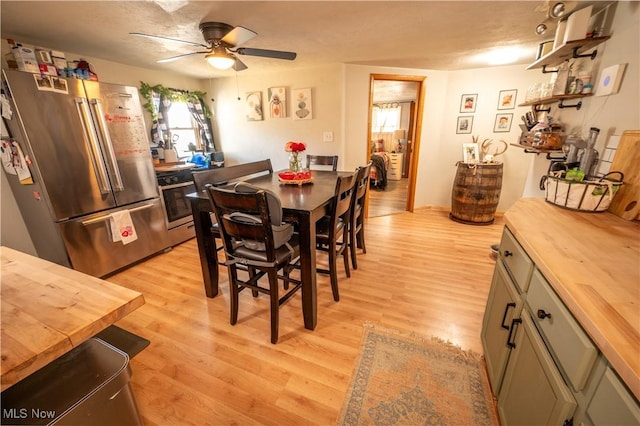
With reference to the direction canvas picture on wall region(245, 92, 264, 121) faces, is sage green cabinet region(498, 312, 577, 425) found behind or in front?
in front

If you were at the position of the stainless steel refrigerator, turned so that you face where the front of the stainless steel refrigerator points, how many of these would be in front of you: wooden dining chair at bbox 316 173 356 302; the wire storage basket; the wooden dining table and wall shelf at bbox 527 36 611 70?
4

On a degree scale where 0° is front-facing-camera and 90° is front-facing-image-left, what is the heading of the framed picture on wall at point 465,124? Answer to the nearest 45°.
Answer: approximately 0°

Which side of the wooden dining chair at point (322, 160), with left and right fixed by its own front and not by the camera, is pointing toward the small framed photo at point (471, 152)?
left

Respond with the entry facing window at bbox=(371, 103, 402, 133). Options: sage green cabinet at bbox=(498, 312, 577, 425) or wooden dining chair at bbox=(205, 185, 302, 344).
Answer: the wooden dining chair

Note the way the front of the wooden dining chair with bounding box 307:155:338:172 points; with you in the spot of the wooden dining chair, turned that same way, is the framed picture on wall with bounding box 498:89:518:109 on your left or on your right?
on your left

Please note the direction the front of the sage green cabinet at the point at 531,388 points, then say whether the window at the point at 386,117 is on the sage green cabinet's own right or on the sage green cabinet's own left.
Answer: on the sage green cabinet's own right

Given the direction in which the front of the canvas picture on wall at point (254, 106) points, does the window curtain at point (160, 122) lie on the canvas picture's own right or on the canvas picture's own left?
on the canvas picture's own right

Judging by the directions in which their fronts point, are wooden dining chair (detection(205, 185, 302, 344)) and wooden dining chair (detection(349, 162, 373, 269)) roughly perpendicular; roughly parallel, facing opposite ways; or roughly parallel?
roughly perpendicular

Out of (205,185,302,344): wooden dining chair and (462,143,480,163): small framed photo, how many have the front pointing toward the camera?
1

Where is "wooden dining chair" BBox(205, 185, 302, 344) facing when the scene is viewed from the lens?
facing away from the viewer and to the right of the viewer

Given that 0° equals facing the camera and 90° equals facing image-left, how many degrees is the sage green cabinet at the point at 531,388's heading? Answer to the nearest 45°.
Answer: approximately 45°
